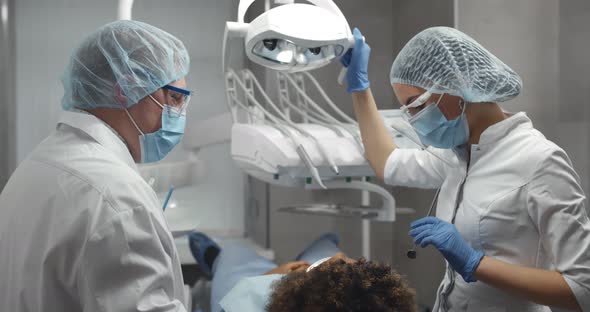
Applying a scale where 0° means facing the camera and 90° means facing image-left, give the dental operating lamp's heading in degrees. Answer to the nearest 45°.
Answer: approximately 0°

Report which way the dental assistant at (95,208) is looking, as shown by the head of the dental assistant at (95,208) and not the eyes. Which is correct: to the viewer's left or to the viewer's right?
to the viewer's right
